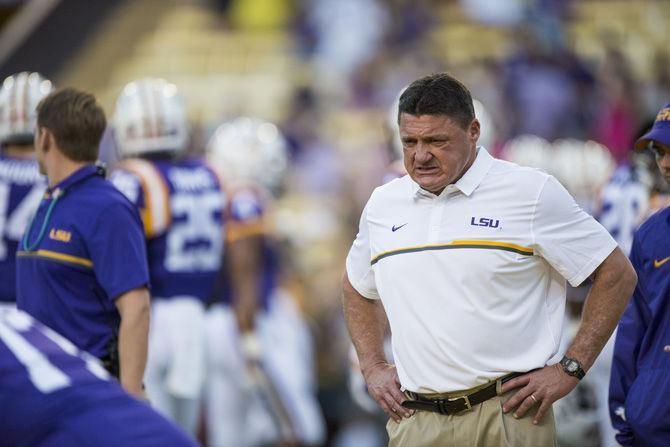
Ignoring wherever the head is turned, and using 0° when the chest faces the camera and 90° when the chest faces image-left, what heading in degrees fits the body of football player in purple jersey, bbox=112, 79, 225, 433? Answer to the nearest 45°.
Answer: approximately 135°

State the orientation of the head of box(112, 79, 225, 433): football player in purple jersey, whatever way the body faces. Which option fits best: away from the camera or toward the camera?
away from the camera

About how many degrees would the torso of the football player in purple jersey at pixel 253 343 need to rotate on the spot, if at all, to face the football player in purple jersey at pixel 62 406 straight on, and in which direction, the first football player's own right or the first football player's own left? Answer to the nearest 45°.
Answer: approximately 90° to the first football player's own left

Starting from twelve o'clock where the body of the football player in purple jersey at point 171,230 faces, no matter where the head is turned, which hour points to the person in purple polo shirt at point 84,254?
the person in purple polo shirt at point 84,254 is roughly at 8 o'clock from the football player in purple jersey at point 171,230.

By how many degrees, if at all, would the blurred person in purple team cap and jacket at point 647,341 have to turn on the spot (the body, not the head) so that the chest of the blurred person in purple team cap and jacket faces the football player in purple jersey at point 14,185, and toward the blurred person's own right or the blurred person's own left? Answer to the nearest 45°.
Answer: approximately 45° to the blurred person's own right

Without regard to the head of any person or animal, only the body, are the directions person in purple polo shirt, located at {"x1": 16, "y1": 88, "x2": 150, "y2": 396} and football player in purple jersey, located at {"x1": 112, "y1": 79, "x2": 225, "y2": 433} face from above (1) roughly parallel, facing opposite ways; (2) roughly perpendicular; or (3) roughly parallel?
roughly perpendicular

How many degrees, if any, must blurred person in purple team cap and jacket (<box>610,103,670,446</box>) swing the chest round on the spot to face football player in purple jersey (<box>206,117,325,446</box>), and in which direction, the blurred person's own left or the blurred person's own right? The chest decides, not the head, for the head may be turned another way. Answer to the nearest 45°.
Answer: approximately 90° to the blurred person's own right

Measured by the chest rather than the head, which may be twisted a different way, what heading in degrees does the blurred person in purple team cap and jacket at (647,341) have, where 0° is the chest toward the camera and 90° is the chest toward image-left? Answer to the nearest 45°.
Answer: approximately 45°
